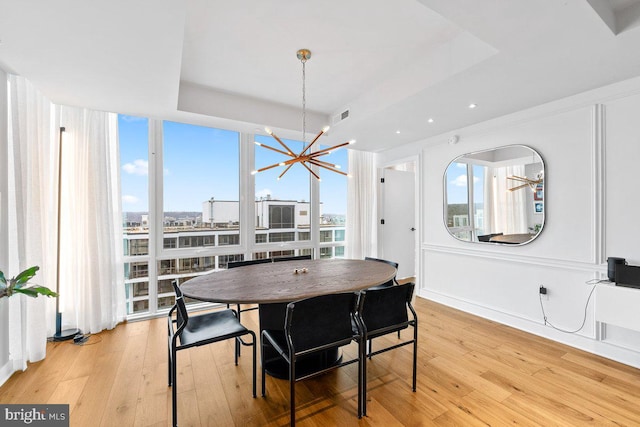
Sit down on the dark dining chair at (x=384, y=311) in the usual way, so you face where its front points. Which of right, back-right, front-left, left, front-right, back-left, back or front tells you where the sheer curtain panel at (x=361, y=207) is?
front-right

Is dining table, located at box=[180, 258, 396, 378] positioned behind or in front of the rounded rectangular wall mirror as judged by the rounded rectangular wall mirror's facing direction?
in front

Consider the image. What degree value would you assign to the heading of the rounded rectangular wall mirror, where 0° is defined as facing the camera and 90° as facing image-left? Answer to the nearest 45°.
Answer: approximately 45°

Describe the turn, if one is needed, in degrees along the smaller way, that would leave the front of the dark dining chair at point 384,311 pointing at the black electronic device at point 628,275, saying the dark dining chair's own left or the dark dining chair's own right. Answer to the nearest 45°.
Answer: approximately 135° to the dark dining chair's own right

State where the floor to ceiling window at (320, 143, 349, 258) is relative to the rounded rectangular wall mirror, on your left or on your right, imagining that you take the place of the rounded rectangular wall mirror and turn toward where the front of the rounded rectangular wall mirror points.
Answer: on your right

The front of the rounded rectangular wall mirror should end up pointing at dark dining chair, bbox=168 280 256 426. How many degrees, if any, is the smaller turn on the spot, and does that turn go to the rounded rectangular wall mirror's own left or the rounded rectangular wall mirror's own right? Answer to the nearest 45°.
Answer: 0° — it already faces it

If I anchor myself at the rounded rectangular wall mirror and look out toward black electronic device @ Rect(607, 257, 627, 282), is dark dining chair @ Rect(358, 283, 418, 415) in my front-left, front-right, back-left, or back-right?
front-right

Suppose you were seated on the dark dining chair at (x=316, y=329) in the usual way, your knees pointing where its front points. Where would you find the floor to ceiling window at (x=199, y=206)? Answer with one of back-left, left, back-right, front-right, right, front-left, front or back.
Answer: front

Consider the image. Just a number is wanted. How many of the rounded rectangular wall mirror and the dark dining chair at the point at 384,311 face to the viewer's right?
0

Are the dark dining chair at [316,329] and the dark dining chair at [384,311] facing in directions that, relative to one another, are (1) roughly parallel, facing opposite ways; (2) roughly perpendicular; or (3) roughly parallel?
roughly parallel

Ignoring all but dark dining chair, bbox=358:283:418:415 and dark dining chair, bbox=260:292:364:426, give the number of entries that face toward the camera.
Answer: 0

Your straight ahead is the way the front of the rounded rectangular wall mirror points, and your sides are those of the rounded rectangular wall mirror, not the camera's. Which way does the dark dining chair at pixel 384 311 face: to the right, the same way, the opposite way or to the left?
to the right

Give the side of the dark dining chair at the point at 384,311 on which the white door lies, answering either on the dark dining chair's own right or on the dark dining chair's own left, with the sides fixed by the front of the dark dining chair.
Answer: on the dark dining chair's own right

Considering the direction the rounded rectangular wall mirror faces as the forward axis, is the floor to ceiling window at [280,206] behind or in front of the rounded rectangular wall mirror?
in front

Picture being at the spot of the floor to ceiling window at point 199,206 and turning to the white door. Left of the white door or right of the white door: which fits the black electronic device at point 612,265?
right

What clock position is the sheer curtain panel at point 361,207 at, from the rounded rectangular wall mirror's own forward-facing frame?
The sheer curtain panel is roughly at 2 o'clock from the rounded rectangular wall mirror.

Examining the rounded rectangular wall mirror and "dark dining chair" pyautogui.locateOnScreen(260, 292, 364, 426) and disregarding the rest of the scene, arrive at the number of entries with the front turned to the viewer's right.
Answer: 0

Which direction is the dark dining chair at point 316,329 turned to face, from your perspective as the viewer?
facing away from the viewer and to the left of the viewer

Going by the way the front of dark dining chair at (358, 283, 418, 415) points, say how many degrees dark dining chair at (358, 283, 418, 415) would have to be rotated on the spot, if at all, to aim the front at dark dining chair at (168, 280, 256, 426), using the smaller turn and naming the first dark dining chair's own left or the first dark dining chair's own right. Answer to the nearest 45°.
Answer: approximately 45° to the first dark dining chair's own left

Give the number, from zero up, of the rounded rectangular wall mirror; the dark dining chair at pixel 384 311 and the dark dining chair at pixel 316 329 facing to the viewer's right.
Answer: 0

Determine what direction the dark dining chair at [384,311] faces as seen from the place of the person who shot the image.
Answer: facing away from the viewer and to the left of the viewer

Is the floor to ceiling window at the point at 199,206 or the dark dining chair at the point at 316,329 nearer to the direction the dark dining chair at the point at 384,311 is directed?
the floor to ceiling window
